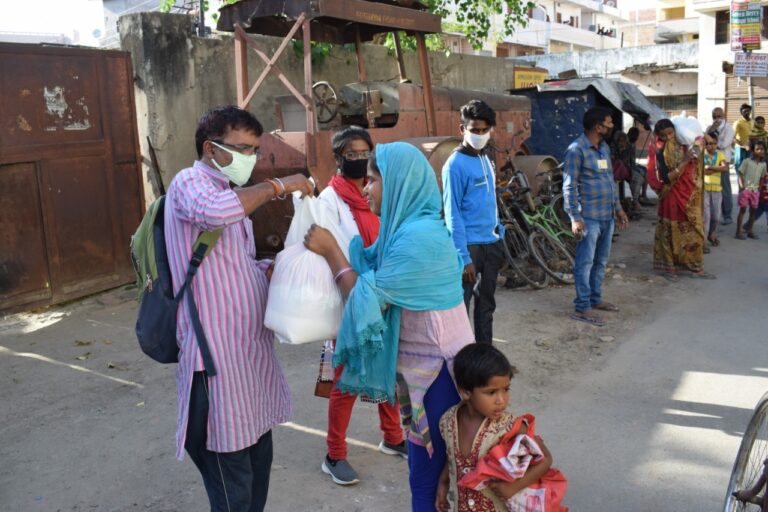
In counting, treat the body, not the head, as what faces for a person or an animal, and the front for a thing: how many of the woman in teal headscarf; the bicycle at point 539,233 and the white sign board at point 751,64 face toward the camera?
1

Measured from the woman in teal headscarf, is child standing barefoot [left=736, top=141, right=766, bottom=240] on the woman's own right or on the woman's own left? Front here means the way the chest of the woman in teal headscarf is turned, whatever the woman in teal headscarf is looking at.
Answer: on the woman's own right

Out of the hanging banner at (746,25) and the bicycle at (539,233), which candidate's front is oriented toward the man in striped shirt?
the hanging banner

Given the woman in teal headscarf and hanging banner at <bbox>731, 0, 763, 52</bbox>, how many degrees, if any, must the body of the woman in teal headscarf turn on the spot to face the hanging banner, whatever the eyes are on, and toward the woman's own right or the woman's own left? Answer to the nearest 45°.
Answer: approximately 135° to the woman's own right

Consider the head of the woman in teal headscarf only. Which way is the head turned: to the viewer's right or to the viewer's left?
to the viewer's left

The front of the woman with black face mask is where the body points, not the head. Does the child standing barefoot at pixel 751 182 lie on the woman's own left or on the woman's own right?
on the woman's own left

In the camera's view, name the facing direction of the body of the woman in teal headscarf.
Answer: to the viewer's left

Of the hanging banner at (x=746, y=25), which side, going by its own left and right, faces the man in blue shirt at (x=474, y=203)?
front

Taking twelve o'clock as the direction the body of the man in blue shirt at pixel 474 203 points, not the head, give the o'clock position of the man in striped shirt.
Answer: The man in striped shirt is roughly at 2 o'clock from the man in blue shirt.
